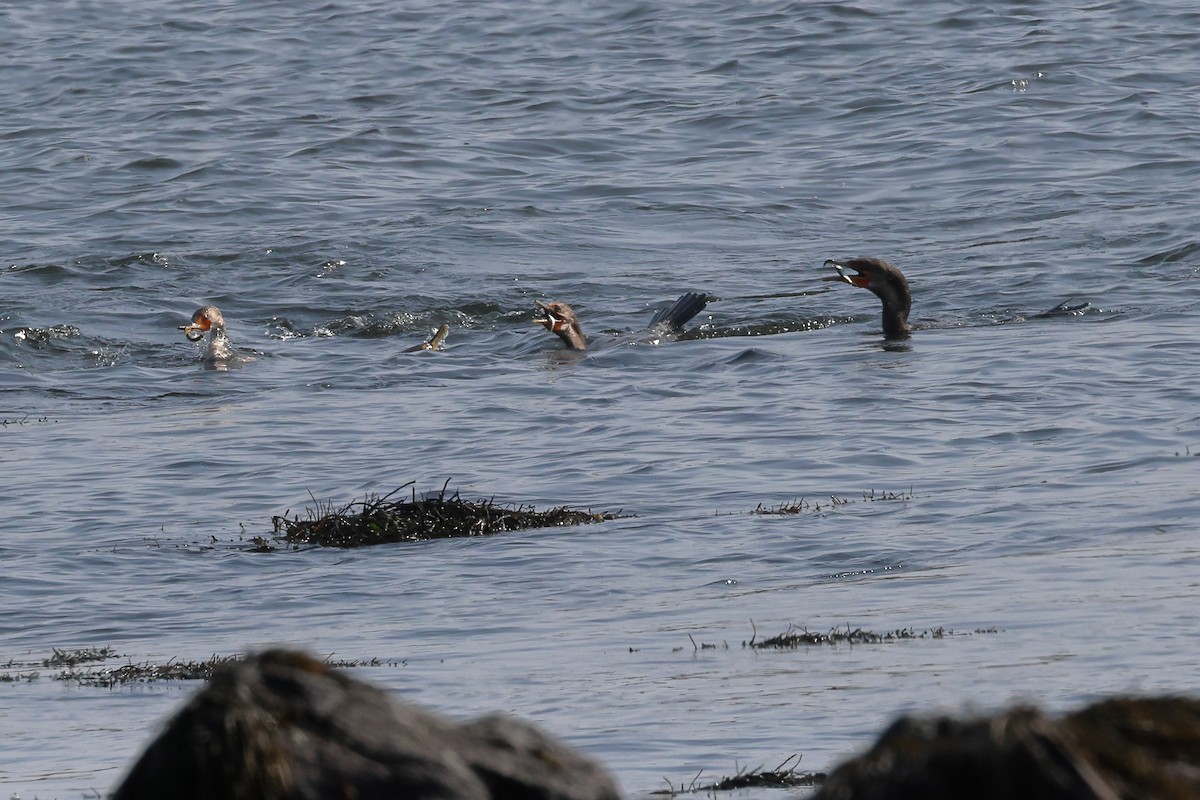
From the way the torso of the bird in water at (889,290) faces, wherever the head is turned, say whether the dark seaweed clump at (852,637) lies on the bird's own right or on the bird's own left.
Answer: on the bird's own left

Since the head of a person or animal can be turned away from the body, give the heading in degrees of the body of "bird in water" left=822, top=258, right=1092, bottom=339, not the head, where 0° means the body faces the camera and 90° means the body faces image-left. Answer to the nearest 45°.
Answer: approximately 90°

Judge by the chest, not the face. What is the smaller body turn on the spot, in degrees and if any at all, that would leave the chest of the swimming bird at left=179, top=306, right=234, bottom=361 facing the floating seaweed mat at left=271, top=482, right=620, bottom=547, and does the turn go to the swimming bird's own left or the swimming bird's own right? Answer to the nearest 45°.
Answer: approximately 90° to the swimming bird's own left

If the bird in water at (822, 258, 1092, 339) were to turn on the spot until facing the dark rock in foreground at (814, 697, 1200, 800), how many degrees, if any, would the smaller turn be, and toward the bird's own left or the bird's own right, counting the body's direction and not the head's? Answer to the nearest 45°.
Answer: approximately 90° to the bird's own left

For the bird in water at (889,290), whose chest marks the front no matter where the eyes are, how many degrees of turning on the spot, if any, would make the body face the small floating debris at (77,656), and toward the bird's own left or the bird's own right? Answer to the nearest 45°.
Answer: approximately 90° to the bird's own left

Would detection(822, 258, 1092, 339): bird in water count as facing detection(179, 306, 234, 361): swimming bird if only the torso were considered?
yes

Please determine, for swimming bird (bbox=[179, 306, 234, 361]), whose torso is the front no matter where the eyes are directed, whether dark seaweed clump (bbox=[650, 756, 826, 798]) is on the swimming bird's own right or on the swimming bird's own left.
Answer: on the swimming bird's own left

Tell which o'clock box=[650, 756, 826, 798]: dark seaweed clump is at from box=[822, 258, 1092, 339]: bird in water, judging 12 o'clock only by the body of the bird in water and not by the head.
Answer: The dark seaweed clump is roughly at 9 o'clock from the bird in water.
